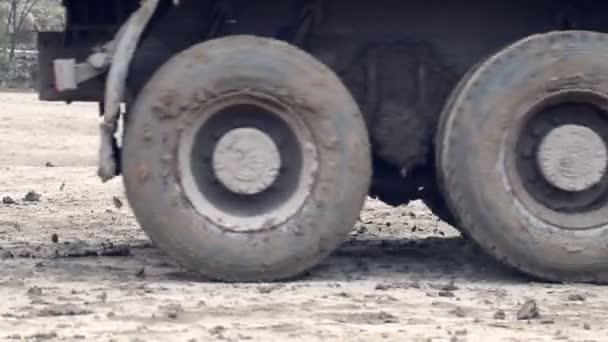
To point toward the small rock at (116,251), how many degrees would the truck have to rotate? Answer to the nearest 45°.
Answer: approximately 135° to its left

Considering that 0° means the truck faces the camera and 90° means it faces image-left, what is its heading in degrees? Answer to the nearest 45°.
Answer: approximately 270°

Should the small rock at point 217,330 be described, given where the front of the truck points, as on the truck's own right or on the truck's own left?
on the truck's own right

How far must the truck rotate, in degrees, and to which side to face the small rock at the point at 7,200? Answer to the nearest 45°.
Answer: approximately 135° to its left

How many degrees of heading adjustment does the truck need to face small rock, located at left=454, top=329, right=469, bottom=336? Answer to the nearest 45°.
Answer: approximately 45° to its right

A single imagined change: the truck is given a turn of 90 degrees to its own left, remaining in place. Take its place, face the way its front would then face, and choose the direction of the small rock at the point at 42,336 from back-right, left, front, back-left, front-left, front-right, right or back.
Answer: back-left

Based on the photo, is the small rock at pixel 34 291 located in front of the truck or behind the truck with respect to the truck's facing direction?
behind

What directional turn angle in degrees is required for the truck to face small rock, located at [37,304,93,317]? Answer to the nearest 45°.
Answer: approximately 135° to its right

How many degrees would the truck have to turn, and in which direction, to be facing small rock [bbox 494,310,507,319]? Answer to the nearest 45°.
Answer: approximately 45° to its right

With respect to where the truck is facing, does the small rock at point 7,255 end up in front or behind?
behind

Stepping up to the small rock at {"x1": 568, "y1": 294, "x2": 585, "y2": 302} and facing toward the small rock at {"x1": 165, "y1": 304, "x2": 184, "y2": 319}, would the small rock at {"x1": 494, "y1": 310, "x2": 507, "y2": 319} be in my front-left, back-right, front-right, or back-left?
front-left
